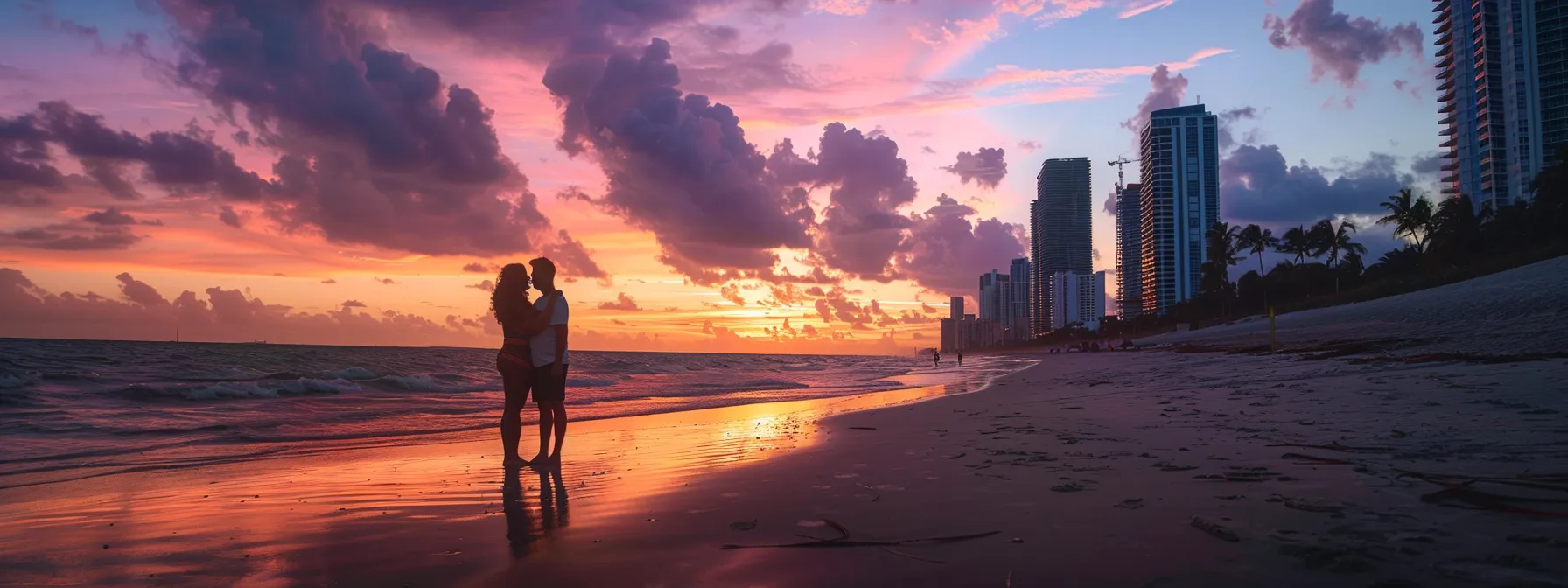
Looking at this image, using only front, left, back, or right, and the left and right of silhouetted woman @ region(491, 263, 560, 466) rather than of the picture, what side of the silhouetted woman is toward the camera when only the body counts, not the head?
right

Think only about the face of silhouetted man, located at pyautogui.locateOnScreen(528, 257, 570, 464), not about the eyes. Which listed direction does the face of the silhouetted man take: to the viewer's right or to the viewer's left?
to the viewer's left

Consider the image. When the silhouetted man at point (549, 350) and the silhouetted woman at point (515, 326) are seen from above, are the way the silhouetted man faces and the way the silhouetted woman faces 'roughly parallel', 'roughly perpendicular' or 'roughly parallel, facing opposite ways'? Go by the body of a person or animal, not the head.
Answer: roughly parallel, facing opposite ways

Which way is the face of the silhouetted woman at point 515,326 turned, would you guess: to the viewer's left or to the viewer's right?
to the viewer's right

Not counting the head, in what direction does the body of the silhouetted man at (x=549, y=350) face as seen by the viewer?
to the viewer's left

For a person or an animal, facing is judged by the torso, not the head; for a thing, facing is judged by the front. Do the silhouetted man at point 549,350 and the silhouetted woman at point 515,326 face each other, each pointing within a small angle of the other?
yes
